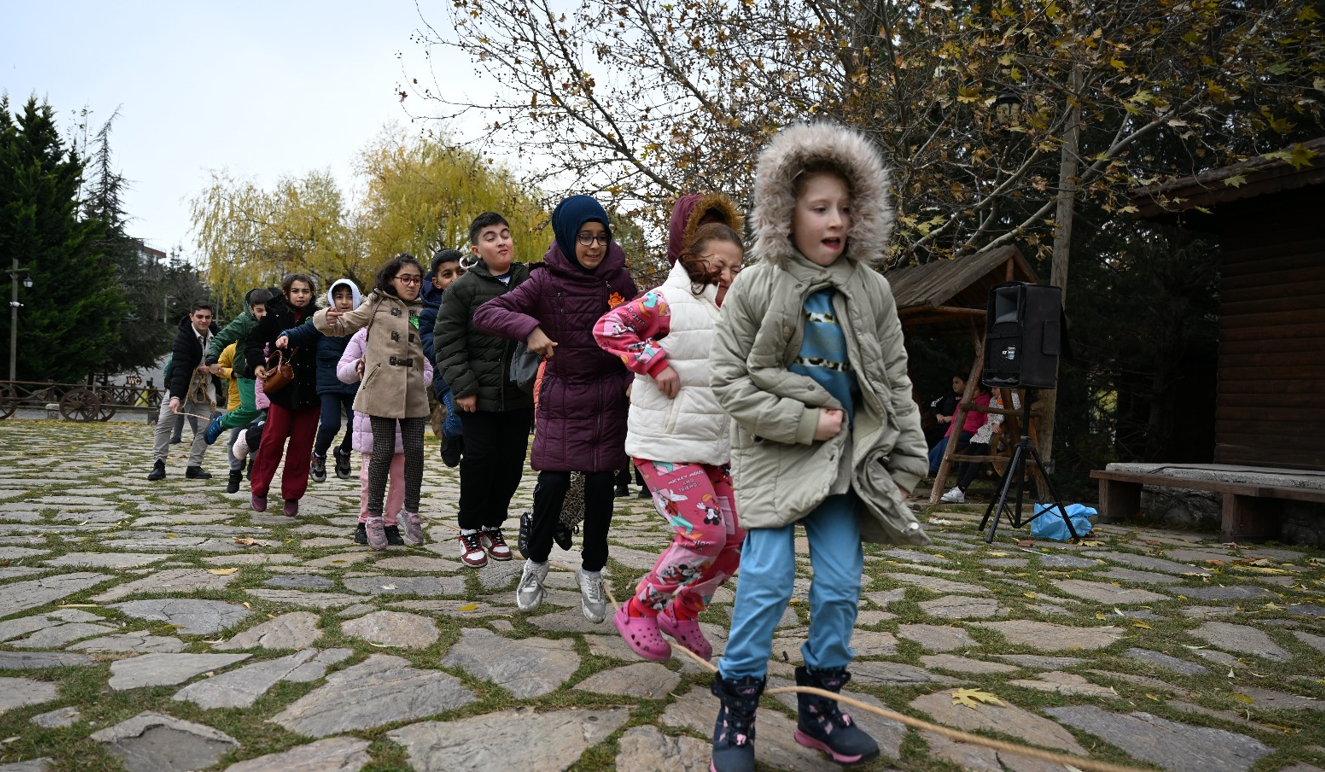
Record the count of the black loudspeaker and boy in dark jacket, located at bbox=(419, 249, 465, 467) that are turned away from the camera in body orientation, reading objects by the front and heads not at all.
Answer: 0

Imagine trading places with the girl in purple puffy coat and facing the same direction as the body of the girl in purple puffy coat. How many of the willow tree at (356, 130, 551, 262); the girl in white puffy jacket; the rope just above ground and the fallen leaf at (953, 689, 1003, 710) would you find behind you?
1

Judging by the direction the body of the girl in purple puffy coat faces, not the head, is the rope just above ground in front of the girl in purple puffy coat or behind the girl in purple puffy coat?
in front

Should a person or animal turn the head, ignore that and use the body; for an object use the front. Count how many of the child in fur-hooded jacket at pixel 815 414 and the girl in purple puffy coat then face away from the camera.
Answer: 0

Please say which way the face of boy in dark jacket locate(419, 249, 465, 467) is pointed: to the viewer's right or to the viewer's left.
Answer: to the viewer's right

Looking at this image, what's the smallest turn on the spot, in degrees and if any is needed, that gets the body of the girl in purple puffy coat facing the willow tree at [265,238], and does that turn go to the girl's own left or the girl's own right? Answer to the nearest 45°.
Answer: approximately 180°

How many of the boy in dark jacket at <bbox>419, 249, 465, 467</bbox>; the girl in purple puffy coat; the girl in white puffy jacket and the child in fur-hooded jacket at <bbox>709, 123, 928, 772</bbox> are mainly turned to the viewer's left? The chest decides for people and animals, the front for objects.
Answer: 0

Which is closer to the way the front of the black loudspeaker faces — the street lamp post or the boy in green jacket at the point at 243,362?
the boy in green jacket

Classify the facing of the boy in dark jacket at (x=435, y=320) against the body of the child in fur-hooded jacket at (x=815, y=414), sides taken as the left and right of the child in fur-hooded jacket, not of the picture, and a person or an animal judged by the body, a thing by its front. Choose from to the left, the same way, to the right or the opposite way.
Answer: the same way

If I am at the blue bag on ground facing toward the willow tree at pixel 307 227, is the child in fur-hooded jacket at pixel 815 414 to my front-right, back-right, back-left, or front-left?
back-left

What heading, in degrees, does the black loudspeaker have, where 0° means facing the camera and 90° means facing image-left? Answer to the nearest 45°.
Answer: approximately 45°

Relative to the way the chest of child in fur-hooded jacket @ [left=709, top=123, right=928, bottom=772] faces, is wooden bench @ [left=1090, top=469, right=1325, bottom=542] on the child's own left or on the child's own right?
on the child's own left

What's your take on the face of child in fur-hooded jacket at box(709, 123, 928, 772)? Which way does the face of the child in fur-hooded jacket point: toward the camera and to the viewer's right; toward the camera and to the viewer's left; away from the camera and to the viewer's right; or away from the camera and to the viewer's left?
toward the camera and to the viewer's right

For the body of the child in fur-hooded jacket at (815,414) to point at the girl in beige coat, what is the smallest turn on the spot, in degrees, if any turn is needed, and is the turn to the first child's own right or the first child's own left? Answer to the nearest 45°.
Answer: approximately 180°

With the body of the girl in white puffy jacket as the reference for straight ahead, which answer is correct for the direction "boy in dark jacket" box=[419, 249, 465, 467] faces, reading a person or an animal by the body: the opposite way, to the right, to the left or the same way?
the same way

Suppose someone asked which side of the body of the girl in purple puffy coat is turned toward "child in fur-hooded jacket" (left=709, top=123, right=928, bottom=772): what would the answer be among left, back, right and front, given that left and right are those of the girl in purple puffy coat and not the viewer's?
front

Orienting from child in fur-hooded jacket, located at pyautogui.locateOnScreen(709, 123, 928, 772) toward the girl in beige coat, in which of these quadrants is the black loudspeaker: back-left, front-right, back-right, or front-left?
front-right

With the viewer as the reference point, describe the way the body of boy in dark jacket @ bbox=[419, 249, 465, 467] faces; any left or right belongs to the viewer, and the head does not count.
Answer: facing the viewer and to the right of the viewer
